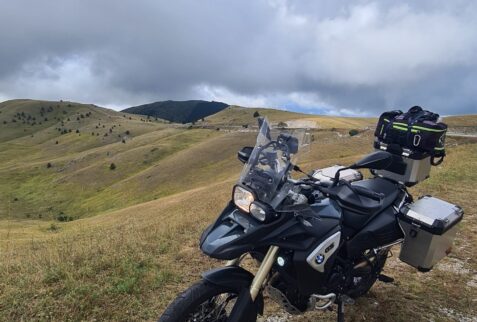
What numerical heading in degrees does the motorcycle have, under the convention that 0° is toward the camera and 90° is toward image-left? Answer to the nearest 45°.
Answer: approximately 45°
